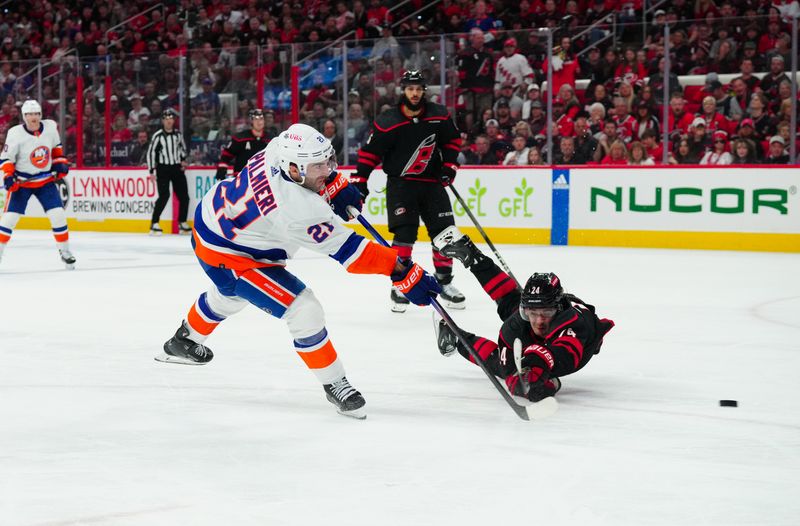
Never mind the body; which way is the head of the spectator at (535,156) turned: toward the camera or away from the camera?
toward the camera

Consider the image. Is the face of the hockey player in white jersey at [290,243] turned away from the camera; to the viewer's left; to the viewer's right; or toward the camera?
to the viewer's right

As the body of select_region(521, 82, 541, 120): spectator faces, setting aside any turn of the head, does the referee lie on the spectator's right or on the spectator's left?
on the spectator's right

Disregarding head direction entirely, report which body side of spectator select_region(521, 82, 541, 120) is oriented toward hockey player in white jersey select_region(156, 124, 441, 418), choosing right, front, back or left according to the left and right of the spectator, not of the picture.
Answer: front

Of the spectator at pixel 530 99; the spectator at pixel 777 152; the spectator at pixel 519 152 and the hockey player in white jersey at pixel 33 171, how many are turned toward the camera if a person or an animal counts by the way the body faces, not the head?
4

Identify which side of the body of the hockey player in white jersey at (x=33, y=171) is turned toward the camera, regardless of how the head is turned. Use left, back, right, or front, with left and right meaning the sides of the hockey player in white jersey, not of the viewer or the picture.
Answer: front

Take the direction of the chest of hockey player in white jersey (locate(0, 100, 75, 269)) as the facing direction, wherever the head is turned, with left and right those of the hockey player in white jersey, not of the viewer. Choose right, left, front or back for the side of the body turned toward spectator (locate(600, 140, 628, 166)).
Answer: left

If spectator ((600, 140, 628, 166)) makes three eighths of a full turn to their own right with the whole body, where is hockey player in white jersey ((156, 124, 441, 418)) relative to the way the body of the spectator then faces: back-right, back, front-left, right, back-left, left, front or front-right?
back-left

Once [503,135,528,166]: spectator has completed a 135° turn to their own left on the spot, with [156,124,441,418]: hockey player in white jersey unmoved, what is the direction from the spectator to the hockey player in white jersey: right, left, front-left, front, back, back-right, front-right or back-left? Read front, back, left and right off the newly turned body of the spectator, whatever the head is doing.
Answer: back-right

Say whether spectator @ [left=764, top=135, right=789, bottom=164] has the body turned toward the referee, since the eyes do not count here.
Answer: no

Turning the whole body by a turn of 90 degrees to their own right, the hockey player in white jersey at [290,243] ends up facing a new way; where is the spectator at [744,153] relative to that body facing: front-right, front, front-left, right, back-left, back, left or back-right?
back-left

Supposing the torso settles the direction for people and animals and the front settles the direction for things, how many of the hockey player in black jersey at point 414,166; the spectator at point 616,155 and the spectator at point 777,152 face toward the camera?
3

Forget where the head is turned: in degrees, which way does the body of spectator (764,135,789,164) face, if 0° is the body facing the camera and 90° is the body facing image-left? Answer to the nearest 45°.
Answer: approximately 0°

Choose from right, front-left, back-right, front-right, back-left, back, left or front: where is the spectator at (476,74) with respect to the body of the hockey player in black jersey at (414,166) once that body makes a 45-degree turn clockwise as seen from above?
back-right

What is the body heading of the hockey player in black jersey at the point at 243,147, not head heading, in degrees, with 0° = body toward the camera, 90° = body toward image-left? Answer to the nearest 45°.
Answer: approximately 315°

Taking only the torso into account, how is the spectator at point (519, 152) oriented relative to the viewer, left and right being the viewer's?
facing the viewer

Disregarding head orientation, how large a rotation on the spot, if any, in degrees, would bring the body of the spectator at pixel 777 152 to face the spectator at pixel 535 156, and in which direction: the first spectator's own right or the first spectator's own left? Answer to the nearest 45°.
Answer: approximately 90° to the first spectator's own right

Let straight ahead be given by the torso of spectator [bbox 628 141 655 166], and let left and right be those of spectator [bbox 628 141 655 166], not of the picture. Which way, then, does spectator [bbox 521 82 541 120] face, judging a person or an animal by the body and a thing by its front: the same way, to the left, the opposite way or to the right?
the same way

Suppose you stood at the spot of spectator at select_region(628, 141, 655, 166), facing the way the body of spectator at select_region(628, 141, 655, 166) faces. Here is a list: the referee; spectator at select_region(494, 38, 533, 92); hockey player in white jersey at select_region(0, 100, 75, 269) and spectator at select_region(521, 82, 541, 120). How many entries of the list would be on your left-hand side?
0
